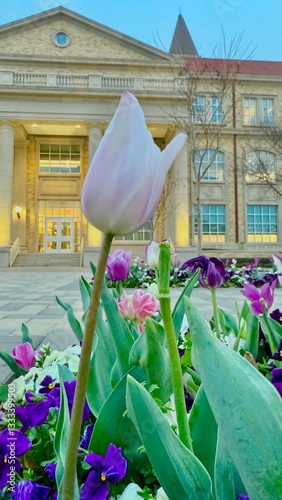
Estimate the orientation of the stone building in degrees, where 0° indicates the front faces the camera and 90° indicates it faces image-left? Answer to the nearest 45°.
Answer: approximately 0°

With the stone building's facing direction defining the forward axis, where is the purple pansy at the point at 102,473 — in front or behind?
in front

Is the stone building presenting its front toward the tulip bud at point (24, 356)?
yes

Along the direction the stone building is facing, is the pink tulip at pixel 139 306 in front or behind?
in front

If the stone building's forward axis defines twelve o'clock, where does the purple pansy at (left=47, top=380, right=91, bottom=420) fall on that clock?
The purple pansy is roughly at 12 o'clock from the stone building.

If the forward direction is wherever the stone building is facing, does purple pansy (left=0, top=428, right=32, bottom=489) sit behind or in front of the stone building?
in front
